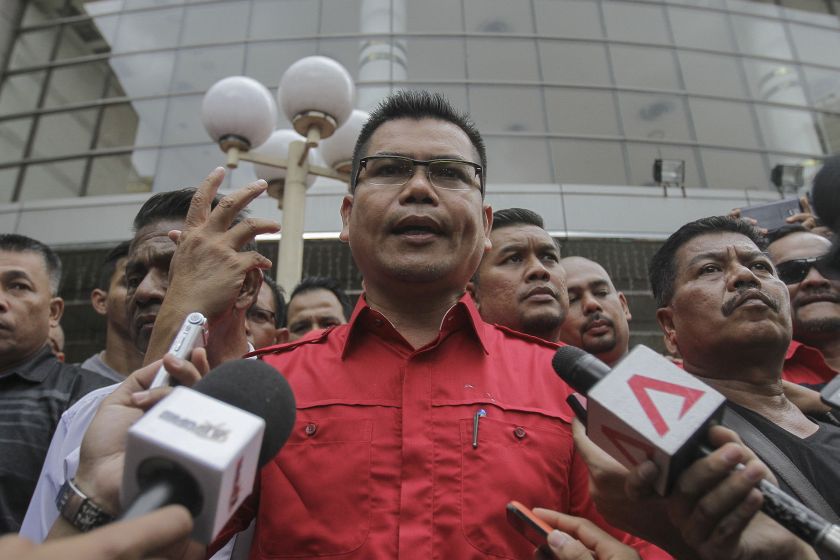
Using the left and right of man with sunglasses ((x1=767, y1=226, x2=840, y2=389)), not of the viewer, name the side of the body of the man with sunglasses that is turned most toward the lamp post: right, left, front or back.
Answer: right

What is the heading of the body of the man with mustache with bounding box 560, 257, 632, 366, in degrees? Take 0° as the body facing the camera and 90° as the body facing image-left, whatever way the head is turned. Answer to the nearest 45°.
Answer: approximately 0°

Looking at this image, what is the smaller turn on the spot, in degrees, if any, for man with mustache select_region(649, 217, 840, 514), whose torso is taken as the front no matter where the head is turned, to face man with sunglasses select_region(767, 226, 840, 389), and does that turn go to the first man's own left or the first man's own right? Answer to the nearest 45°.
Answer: approximately 135° to the first man's own left

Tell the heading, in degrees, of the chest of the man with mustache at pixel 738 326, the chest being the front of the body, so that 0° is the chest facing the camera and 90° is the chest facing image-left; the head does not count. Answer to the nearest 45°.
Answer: approximately 315°

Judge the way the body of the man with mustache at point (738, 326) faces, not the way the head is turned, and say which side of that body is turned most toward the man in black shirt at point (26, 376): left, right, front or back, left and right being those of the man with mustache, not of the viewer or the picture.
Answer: right

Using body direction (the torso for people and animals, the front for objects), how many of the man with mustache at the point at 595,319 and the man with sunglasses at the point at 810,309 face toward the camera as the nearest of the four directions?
2

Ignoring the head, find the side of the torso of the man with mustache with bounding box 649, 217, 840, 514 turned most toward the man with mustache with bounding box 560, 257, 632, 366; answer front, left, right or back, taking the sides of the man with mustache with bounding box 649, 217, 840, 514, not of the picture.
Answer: back

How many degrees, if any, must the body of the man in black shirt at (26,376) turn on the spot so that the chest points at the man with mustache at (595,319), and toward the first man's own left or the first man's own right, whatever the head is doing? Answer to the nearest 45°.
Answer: approximately 135° to the first man's own left
